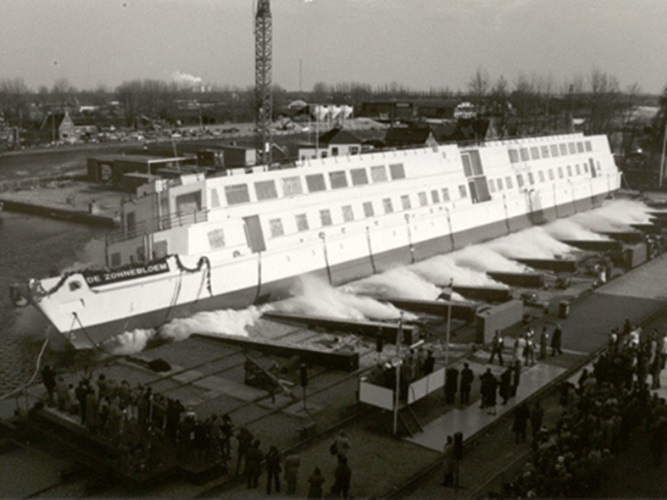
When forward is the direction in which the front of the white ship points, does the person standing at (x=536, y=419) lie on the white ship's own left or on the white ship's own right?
on the white ship's own left

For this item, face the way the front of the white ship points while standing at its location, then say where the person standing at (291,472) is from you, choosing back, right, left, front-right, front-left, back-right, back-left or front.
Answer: front-left

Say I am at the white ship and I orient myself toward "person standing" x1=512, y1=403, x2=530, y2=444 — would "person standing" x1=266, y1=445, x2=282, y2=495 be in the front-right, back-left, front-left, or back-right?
front-right

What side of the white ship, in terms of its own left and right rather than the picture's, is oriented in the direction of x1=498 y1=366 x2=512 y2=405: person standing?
left

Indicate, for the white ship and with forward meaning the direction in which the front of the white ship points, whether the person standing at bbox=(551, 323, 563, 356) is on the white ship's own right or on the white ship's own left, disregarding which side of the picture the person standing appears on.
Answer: on the white ship's own left

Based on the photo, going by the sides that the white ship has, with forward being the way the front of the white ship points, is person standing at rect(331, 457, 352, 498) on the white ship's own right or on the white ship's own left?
on the white ship's own left

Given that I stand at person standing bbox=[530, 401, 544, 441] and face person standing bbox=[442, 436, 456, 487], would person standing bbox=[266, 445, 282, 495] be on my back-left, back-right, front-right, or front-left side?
front-right

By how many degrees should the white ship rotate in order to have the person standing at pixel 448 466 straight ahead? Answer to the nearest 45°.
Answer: approximately 45° to its left

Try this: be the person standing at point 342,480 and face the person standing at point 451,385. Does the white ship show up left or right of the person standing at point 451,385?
left

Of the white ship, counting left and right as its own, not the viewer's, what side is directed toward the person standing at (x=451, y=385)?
left

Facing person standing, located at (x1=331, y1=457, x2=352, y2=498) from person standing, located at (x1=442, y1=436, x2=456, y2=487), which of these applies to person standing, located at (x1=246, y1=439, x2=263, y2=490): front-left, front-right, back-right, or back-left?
front-right

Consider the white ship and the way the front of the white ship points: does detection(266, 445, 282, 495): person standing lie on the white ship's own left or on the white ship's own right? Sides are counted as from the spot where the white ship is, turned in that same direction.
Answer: on the white ship's own left

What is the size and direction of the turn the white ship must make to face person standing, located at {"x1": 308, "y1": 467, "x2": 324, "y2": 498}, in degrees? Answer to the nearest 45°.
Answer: approximately 45° to its left

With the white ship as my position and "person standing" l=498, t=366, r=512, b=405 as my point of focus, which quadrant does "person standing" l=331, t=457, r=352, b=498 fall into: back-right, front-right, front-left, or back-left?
front-right
